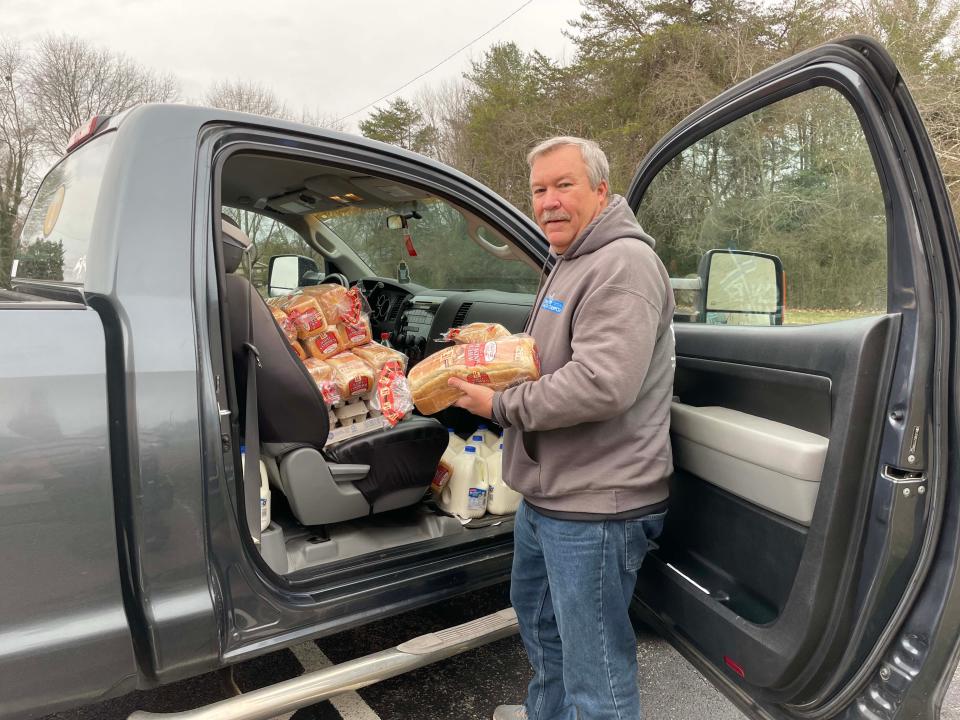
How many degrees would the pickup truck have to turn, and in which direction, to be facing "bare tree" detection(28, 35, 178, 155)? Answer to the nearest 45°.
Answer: approximately 90° to its left

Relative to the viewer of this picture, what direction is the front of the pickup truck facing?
facing away from the viewer and to the right of the viewer
